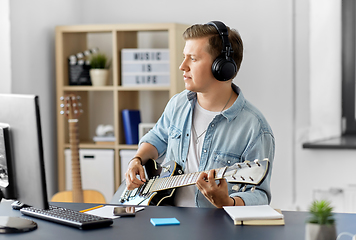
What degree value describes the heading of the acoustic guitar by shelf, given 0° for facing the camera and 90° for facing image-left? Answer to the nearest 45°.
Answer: approximately 0°

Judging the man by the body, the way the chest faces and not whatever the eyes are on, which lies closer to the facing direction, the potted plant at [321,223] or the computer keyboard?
the computer keyboard

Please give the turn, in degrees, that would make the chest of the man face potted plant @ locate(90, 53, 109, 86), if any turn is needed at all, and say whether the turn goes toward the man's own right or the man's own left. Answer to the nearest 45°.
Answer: approximately 90° to the man's own right

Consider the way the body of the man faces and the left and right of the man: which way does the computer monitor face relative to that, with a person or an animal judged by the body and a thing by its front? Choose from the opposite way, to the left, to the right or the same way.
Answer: the opposite way

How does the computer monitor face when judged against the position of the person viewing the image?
facing away from the viewer and to the right of the viewer

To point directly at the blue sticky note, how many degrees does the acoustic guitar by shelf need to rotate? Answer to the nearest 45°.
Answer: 0° — it already faces it

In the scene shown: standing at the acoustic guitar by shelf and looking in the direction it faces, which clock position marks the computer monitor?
The computer monitor is roughly at 12 o'clock from the acoustic guitar by shelf.

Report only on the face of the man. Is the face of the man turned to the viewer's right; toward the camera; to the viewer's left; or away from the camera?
to the viewer's left
